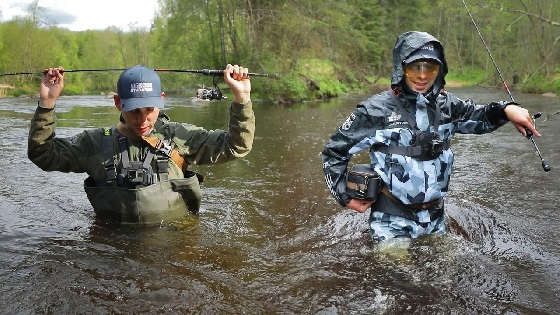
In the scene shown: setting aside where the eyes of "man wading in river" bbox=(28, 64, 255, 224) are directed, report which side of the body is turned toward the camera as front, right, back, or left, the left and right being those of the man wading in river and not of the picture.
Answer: front

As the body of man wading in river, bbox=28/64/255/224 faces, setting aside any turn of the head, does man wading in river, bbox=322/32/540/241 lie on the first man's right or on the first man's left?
on the first man's left
